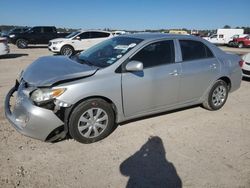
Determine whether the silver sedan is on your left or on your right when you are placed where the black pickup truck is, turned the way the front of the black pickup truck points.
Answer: on your left

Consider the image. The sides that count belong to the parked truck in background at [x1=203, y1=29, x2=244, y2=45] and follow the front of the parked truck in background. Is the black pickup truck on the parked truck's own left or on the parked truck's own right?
on the parked truck's own left

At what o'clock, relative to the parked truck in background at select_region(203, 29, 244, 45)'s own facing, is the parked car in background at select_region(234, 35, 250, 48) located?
the parked car in background at select_region(234, 35, 250, 48) is roughly at 8 o'clock from the parked truck in background at select_region(203, 29, 244, 45).

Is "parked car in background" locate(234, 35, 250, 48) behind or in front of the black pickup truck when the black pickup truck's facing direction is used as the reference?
behind

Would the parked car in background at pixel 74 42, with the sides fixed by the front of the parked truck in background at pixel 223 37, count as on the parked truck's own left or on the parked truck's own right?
on the parked truck's own left

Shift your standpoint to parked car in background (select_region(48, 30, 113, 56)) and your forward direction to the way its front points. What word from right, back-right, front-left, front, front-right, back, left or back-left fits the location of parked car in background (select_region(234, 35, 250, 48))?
back

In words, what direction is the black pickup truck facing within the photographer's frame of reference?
facing to the left of the viewer

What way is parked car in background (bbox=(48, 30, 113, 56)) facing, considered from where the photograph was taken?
facing the viewer and to the left of the viewer

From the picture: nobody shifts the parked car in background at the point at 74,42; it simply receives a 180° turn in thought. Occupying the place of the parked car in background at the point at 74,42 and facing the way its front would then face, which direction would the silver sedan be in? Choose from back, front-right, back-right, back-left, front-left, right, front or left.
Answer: back-right

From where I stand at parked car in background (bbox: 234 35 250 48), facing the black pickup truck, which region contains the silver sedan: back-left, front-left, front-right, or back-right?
front-left
